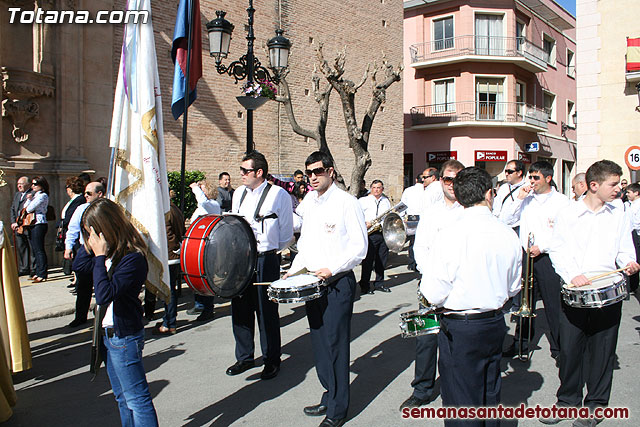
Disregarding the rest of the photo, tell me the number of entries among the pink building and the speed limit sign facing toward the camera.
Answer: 2

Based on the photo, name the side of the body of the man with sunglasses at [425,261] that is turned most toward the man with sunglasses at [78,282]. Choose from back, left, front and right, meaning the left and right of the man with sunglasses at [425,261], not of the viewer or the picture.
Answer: right

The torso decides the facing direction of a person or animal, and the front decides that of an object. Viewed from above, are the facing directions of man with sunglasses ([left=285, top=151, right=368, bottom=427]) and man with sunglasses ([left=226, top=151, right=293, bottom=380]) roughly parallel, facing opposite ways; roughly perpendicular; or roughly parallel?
roughly parallel

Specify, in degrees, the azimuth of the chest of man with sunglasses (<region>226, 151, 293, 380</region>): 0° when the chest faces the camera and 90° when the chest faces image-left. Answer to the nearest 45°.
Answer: approximately 45°

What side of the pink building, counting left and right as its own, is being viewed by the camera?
front

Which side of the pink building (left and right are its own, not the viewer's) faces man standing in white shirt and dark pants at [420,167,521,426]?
front

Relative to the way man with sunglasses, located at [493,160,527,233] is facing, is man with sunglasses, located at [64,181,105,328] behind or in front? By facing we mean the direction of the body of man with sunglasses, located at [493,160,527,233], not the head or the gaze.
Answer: in front

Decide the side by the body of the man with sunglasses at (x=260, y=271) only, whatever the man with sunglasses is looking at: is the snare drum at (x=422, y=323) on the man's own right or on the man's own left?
on the man's own left

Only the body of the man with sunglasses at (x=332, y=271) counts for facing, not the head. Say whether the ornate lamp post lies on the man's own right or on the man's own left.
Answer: on the man's own right

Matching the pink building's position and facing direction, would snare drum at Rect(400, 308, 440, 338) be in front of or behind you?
in front

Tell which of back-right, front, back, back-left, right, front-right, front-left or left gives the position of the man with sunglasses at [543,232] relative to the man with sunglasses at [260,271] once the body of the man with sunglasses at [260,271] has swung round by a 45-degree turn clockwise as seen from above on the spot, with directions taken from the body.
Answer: back

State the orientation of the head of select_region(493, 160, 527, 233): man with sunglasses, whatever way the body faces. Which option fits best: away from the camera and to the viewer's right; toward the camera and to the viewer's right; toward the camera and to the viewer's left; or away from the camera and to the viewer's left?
toward the camera and to the viewer's left

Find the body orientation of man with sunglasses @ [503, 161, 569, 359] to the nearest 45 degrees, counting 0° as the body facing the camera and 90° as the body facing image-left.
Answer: approximately 45°
